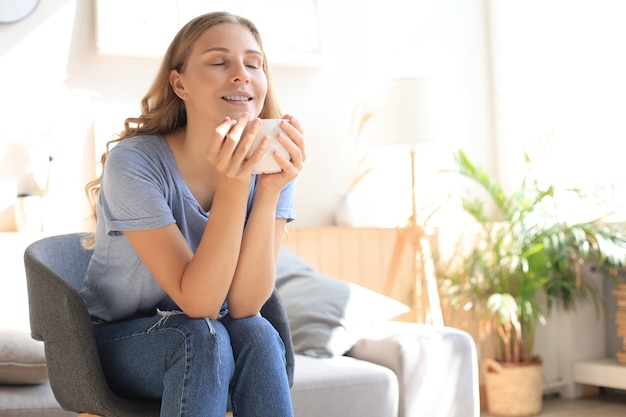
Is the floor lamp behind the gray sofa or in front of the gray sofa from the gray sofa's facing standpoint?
behind

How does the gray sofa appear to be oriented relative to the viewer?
toward the camera

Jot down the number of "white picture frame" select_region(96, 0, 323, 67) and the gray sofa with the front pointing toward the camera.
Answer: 2

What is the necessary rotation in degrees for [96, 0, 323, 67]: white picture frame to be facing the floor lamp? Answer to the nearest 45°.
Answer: approximately 90° to its left

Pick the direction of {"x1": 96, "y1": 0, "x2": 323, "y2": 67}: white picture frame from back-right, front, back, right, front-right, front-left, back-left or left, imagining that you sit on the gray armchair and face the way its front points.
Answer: back-left

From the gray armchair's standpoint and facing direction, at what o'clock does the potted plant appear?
The potted plant is roughly at 9 o'clock from the gray armchair.

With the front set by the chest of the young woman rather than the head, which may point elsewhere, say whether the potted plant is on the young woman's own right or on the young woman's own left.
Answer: on the young woman's own left

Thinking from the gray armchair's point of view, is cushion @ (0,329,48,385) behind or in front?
behind

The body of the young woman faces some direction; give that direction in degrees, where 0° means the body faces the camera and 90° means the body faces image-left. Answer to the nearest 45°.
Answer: approximately 315°

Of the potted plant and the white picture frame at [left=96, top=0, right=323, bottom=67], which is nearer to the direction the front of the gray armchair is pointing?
the potted plant
